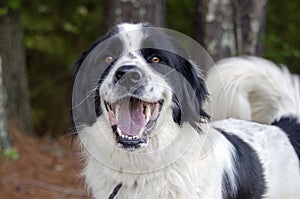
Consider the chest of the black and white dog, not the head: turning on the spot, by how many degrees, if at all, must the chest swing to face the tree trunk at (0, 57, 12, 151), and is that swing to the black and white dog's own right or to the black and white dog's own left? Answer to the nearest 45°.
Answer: approximately 90° to the black and white dog's own right

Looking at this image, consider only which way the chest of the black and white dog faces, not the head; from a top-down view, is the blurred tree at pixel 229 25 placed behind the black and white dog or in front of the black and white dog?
behind

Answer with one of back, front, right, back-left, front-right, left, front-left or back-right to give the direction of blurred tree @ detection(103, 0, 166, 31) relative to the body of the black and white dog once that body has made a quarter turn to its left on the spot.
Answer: back-left

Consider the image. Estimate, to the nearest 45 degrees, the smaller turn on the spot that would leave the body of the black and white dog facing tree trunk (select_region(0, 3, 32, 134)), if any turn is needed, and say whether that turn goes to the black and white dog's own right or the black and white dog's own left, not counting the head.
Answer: approximately 90° to the black and white dog's own right

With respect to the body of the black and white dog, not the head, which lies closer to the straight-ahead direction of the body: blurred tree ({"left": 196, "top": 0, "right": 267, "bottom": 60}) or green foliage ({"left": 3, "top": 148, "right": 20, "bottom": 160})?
the green foliage

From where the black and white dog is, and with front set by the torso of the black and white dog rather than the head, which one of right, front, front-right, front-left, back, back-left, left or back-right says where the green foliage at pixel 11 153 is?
right

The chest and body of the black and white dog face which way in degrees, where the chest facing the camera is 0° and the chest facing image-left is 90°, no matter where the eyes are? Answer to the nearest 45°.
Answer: approximately 45°
